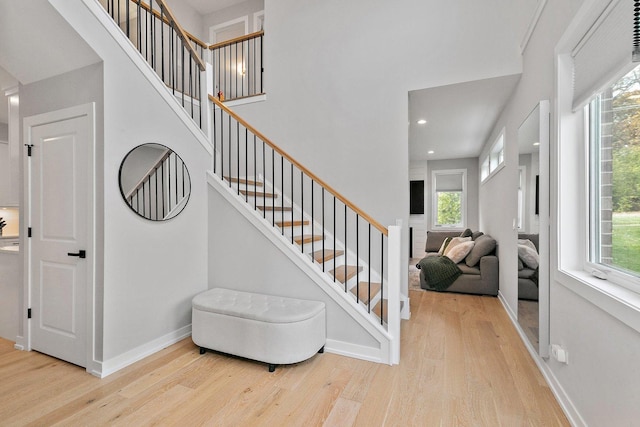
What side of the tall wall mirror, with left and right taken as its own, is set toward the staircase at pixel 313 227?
front

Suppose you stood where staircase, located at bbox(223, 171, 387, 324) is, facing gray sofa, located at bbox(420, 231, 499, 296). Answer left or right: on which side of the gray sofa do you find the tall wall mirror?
right

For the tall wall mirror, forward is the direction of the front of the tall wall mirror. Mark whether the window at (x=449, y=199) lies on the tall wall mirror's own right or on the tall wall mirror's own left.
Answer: on the tall wall mirror's own right

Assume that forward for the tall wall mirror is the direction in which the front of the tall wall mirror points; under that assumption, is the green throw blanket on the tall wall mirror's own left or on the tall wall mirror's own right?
on the tall wall mirror's own right

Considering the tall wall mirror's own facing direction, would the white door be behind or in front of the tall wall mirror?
in front

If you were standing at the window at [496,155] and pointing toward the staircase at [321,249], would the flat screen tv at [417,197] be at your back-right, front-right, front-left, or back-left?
back-right

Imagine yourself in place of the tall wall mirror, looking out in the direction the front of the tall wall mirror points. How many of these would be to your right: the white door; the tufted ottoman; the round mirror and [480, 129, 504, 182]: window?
1

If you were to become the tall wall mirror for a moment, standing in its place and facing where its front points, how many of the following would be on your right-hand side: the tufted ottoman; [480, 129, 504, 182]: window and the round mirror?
1

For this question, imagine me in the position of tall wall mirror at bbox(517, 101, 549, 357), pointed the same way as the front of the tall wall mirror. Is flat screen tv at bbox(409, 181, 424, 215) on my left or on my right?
on my right

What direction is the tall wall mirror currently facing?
to the viewer's left

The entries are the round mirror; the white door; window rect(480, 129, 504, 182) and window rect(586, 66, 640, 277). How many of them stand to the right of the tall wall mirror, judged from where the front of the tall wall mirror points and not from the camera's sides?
1

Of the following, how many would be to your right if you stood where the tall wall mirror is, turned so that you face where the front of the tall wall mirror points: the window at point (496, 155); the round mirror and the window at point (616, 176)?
1

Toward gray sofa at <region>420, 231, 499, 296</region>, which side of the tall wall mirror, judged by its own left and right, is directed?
right

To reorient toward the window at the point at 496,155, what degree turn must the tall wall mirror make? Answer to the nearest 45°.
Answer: approximately 90° to its right

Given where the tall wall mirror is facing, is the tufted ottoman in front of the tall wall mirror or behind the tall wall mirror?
in front
